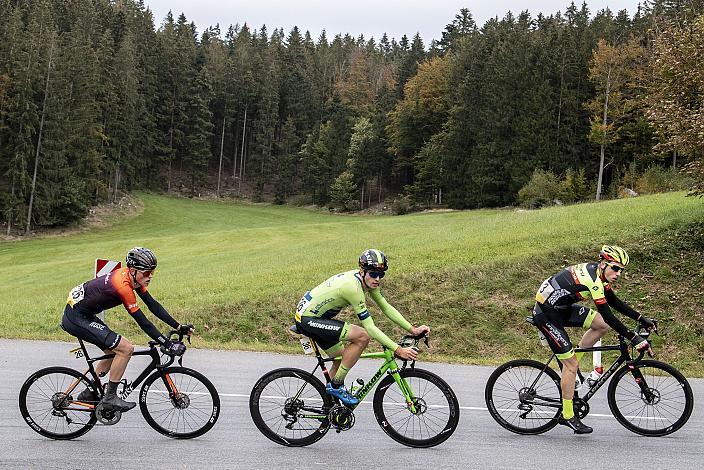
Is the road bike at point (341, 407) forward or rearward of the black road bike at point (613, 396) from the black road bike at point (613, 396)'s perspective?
rearward

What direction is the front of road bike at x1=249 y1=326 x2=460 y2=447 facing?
to the viewer's right

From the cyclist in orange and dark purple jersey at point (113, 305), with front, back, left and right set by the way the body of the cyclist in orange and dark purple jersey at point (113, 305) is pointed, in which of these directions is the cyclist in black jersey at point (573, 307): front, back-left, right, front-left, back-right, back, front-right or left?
front

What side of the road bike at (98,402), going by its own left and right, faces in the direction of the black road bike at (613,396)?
front

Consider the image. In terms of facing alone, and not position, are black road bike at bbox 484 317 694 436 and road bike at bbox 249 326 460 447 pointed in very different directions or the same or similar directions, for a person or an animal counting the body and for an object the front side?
same or similar directions

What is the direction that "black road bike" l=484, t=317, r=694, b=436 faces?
to the viewer's right

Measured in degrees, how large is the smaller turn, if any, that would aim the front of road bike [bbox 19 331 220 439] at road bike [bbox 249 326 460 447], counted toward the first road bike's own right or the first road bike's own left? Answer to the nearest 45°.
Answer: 0° — it already faces it

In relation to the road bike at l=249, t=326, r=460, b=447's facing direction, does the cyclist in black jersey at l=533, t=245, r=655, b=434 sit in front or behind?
in front

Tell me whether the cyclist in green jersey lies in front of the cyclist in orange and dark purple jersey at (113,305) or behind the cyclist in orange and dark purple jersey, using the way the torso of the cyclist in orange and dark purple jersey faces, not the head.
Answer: in front

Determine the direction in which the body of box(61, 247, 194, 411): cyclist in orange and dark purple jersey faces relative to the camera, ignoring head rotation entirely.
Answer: to the viewer's right

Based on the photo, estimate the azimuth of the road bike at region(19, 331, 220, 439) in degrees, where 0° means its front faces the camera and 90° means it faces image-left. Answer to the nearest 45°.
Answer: approximately 270°

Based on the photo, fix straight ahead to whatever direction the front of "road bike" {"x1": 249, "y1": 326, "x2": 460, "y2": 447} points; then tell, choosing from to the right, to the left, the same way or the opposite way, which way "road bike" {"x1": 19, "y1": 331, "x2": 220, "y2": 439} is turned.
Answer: the same way

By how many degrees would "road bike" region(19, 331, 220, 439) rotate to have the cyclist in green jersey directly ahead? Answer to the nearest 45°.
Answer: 0° — it already faces them

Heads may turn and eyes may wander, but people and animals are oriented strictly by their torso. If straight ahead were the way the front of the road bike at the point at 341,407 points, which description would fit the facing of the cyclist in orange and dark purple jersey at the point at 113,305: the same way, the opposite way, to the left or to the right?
the same way
